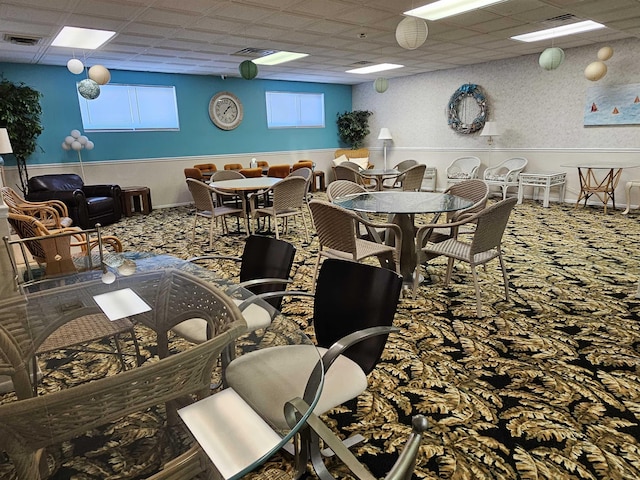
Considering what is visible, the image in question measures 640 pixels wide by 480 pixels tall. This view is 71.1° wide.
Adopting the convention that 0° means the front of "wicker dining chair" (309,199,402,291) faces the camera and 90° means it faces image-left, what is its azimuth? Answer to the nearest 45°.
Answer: approximately 225°

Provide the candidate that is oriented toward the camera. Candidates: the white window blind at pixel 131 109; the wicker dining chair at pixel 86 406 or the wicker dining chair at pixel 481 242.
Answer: the white window blind

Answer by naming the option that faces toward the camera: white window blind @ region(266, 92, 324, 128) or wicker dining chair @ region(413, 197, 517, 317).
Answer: the white window blind

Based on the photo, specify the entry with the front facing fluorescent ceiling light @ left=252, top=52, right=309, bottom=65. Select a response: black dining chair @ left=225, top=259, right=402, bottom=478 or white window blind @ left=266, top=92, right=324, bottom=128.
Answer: the white window blind

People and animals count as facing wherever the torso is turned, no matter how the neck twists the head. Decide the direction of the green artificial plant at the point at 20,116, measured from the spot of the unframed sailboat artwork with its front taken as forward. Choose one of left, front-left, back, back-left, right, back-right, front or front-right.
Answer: front

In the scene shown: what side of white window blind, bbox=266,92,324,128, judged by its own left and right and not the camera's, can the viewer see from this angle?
front

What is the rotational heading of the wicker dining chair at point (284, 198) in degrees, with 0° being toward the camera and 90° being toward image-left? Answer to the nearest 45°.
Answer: approximately 135°

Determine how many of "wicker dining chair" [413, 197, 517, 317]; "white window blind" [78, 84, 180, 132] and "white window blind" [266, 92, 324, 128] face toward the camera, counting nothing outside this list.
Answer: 2

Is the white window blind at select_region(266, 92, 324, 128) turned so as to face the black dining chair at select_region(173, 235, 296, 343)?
yes

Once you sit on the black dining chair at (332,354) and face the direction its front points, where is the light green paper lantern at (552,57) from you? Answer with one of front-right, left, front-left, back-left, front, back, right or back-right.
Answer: back

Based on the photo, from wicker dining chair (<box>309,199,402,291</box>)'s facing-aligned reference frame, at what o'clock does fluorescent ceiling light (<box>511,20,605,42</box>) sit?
The fluorescent ceiling light is roughly at 12 o'clock from the wicker dining chair.

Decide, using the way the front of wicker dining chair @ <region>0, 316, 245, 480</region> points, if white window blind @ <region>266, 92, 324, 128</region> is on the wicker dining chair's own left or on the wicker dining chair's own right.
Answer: on the wicker dining chair's own right

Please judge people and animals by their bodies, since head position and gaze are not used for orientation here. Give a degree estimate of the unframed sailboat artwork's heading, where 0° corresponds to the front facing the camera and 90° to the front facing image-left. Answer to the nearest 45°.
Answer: approximately 45°

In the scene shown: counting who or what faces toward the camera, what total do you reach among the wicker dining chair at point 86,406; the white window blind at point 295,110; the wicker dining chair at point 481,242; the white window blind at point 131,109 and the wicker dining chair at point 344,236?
2

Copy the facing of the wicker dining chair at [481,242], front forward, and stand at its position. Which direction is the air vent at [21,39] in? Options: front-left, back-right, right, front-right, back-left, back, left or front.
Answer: front-left

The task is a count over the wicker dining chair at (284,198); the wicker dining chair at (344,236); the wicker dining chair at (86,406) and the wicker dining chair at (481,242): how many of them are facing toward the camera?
0

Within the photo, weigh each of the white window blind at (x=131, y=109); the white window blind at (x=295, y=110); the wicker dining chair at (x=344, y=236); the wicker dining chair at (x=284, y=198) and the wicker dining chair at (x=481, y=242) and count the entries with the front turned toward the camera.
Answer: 2

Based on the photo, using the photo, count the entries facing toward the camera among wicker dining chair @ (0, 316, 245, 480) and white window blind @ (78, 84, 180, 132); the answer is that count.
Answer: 1

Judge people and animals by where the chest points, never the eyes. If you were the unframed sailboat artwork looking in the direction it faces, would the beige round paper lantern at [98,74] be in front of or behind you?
in front
